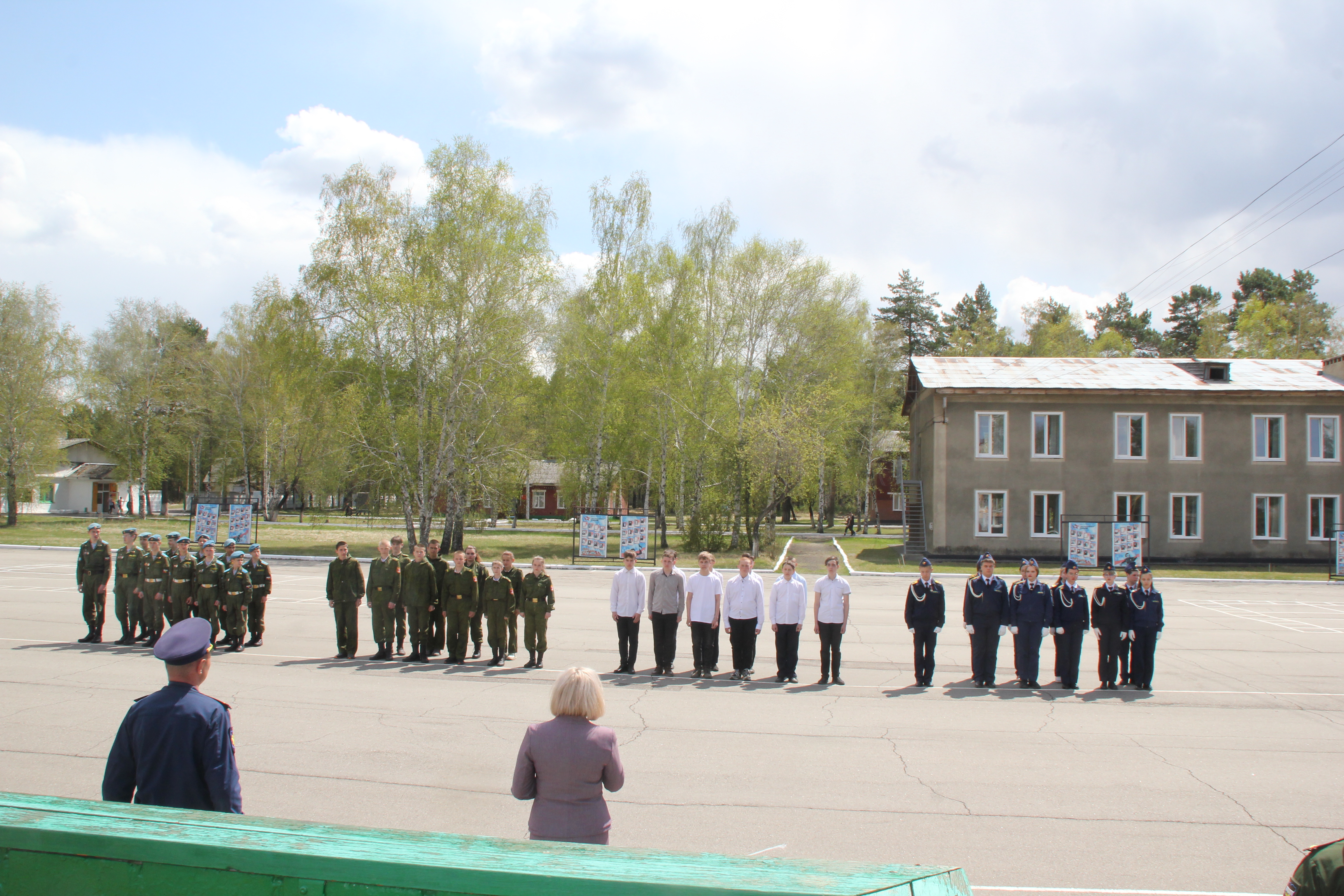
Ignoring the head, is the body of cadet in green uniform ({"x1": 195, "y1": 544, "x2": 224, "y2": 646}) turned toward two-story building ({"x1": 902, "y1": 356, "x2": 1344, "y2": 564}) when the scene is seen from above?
no

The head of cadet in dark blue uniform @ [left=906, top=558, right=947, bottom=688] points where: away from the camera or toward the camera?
toward the camera

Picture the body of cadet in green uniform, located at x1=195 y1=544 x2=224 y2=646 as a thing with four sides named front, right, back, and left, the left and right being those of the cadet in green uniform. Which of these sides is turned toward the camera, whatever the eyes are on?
front

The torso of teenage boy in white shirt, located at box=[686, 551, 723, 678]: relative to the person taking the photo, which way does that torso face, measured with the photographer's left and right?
facing the viewer

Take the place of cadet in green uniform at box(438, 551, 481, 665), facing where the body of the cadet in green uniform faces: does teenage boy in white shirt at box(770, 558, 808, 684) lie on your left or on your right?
on your left

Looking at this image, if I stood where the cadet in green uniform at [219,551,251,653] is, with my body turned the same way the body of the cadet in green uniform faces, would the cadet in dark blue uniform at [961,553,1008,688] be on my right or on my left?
on my left

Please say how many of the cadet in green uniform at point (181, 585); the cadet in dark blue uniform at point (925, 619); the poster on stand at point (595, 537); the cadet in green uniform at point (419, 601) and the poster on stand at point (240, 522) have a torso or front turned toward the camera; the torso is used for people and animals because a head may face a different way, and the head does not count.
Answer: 5

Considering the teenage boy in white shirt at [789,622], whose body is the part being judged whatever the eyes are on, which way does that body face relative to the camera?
toward the camera

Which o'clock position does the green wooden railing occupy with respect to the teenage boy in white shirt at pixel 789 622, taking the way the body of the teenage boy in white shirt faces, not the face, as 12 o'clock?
The green wooden railing is roughly at 12 o'clock from the teenage boy in white shirt.

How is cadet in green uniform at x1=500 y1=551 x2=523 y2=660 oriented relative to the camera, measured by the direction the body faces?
toward the camera

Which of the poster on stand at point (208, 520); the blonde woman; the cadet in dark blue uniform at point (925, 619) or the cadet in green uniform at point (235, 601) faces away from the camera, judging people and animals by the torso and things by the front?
the blonde woman

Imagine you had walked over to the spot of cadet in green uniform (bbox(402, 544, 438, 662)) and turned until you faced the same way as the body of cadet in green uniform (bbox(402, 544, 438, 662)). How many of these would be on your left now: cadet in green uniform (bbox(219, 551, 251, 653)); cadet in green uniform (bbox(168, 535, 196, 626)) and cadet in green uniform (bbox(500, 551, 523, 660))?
1

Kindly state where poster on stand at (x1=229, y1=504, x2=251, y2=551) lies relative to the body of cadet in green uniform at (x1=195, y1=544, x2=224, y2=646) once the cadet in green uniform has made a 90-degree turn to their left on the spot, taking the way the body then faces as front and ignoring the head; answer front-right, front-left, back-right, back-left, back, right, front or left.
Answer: left

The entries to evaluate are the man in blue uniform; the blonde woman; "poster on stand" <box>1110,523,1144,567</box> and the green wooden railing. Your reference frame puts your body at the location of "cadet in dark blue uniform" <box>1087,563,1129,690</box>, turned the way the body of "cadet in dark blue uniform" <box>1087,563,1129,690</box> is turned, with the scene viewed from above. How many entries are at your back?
1

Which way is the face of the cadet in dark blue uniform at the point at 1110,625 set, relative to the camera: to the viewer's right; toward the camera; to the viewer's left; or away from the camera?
toward the camera

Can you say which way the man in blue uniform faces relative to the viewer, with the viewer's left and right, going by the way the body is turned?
facing away from the viewer and to the right of the viewer

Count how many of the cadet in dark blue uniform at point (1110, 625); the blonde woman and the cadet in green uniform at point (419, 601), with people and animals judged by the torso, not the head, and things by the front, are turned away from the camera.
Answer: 1

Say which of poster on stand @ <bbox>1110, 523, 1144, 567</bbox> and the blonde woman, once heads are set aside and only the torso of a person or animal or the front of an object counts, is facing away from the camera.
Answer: the blonde woman

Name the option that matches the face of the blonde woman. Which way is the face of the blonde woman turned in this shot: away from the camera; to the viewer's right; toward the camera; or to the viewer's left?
away from the camera

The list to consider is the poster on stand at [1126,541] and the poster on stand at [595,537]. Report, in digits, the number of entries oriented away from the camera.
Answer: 0

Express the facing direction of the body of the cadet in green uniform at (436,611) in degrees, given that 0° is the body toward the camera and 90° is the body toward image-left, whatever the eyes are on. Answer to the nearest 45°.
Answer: approximately 0°

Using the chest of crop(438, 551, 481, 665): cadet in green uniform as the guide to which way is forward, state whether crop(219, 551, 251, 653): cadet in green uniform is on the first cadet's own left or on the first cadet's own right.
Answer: on the first cadet's own right
